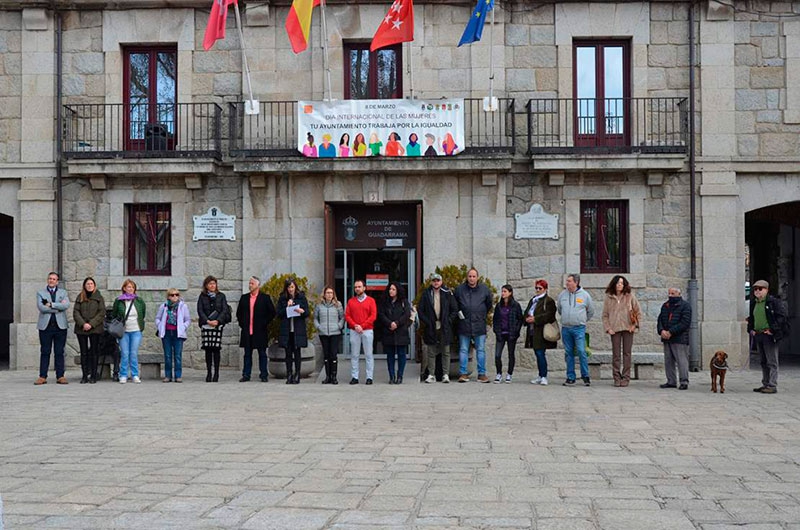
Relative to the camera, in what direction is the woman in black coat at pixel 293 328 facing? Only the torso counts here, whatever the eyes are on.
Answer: toward the camera

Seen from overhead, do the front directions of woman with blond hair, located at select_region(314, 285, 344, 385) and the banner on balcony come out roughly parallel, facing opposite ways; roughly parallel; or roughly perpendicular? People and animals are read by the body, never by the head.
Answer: roughly parallel

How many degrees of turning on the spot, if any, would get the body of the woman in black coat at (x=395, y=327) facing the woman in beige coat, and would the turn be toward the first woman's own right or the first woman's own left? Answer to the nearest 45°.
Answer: approximately 90° to the first woman's own left

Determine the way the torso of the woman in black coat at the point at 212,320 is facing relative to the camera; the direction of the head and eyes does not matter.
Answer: toward the camera

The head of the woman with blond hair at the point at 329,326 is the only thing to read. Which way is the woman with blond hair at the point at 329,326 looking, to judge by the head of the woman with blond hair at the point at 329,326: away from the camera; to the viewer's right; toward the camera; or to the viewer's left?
toward the camera

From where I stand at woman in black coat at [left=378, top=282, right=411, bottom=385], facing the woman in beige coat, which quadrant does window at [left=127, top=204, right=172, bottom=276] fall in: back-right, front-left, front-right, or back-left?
back-left

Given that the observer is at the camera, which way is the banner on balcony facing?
facing the viewer

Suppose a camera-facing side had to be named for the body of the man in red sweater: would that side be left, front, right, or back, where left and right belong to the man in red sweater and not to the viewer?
front

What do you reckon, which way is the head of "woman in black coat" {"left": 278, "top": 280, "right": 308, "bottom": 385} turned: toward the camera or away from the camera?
toward the camera

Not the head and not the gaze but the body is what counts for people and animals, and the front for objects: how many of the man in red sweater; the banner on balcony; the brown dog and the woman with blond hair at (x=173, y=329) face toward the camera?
4

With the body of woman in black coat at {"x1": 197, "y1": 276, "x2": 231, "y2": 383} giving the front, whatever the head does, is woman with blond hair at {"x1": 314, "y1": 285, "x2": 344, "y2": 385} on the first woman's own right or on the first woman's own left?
on the first woman's own left

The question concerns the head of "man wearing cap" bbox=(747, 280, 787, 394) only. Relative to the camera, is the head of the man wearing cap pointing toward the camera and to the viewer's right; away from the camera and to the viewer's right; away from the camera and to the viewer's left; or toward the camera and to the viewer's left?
toward the camera and to the viewer's left
